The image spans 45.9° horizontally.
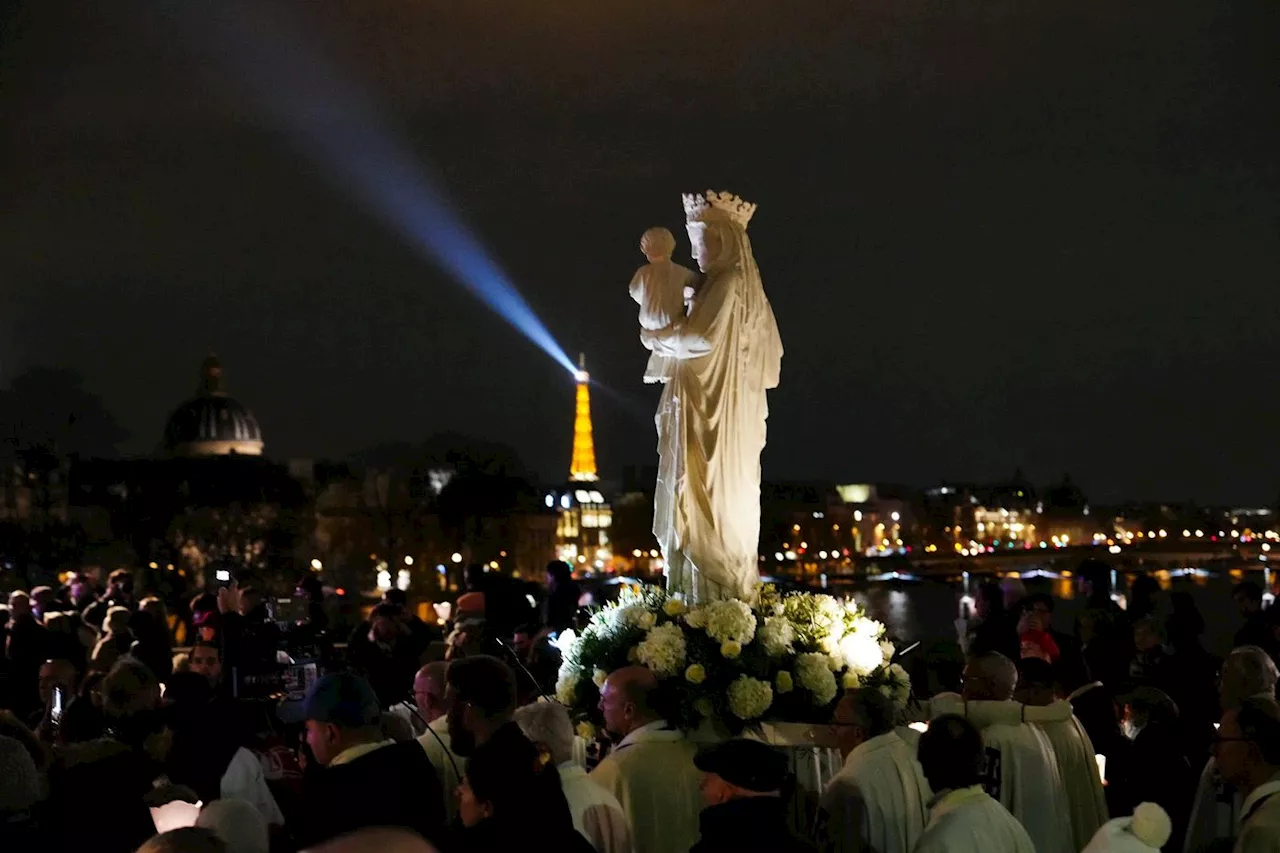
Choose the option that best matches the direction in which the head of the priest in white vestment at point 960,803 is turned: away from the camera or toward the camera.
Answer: away from the camera

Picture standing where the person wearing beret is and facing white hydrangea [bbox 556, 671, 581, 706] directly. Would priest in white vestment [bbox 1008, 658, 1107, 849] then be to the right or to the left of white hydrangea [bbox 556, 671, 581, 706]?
right

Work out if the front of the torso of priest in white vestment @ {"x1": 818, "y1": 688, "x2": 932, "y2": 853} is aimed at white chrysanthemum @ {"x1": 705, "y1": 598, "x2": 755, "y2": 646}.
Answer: yes

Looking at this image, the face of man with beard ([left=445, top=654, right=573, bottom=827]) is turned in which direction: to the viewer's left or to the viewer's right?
to the viewer's left

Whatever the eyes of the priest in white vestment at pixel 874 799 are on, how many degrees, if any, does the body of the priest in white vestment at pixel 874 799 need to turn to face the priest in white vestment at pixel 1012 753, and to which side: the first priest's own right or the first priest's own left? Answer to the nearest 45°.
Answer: approximately 90° to the first priest's own right

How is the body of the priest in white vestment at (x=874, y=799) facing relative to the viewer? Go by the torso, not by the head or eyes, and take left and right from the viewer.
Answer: facing away from the viewer and to the left of the viewer

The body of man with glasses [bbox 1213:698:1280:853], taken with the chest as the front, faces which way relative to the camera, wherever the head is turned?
to the viewer's left

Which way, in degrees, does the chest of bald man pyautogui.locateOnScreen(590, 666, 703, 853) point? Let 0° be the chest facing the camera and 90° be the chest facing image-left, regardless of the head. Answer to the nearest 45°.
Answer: approximately 135°

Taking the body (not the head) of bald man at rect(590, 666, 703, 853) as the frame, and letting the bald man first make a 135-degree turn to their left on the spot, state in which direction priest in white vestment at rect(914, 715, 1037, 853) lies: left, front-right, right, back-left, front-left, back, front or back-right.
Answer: front-left
